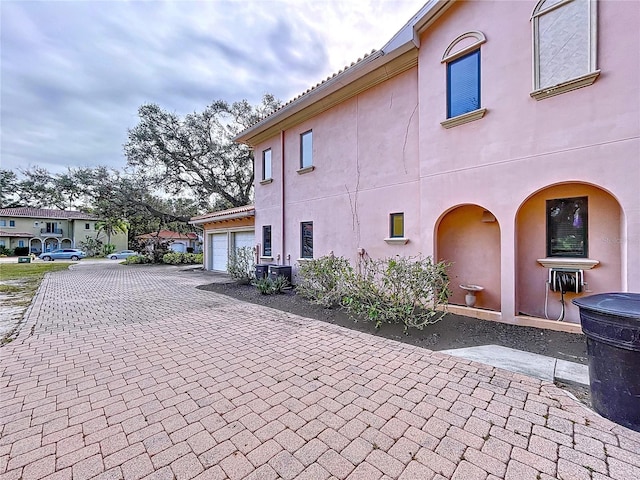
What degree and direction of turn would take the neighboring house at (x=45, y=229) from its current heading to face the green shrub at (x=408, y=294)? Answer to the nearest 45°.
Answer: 0° — it already faces it

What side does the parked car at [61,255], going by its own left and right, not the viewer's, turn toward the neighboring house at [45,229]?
right

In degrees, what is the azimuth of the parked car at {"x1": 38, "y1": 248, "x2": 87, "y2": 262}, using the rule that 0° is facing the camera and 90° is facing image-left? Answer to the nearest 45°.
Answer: approximately 90°

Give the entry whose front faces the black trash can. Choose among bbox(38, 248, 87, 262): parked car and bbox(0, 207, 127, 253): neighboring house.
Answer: the neighboring house

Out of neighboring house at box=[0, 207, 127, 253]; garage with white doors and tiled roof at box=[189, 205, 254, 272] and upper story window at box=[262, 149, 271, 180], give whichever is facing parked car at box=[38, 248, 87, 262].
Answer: neighboring house at box=[0, 207, 127, 253]

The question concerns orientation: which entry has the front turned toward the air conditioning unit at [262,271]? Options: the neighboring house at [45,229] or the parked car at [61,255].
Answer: the neighboring house

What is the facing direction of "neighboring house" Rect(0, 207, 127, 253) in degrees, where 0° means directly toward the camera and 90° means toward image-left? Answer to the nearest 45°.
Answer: approximately 0°

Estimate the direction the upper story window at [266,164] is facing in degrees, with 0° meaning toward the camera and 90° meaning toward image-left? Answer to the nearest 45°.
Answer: approximately 45°

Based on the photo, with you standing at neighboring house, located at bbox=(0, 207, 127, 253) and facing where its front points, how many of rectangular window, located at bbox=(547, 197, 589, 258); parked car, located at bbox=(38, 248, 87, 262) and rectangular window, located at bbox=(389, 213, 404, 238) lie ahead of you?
3

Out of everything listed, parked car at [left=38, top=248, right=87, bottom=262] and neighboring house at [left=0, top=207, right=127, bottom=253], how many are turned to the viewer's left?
1

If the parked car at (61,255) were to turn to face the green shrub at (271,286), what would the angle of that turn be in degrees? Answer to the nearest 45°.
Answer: approximately 90° to its left

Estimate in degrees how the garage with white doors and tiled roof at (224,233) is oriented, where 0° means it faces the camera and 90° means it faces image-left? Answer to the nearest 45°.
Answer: approximately 45°
